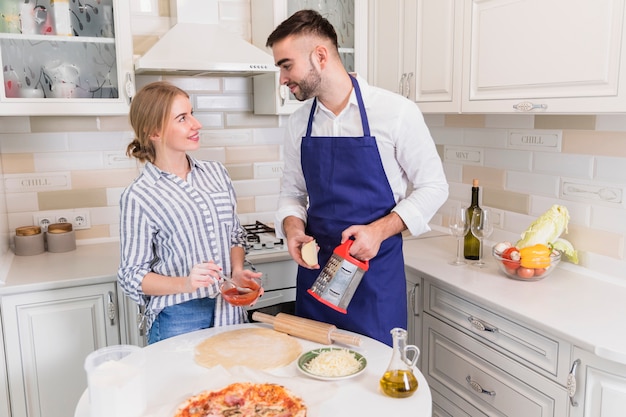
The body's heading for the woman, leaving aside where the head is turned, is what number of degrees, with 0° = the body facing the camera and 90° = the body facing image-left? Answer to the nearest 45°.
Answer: approximately 315°

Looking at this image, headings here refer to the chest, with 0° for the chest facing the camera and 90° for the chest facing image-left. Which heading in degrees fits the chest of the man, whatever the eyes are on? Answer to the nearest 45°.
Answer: approximately 45°

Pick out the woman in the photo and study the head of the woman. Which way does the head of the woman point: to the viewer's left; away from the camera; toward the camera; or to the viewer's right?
to the viewer's right

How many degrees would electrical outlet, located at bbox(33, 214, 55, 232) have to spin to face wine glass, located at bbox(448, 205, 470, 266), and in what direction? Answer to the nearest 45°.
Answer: approximately 45° to its left

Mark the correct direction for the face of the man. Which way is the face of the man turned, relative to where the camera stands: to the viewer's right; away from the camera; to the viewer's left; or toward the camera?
to the viewer's left
